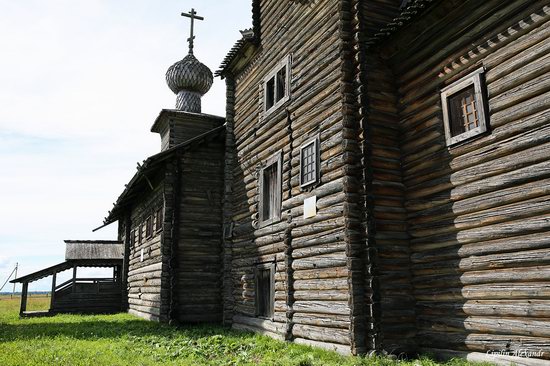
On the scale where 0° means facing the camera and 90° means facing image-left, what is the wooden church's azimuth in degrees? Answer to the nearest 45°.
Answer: approximately 135°

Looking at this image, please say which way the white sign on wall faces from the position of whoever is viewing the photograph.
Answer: facing the viewer and to the left of the viewer
